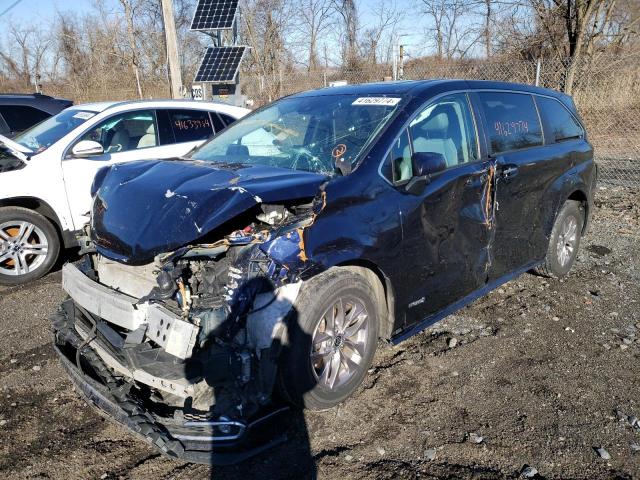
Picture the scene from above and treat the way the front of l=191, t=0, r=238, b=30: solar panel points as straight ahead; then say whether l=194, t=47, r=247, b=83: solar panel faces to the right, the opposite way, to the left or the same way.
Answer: the same way

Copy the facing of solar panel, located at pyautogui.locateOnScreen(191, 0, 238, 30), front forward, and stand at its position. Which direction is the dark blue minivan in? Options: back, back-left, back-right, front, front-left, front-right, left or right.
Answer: front-left

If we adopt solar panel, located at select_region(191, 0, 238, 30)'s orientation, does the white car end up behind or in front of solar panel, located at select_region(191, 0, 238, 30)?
in front

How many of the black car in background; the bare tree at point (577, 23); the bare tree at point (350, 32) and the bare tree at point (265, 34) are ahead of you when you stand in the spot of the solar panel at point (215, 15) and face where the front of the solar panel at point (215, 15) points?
1

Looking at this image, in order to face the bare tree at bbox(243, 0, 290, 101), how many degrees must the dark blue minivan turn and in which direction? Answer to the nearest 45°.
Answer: approximately 135° to its right

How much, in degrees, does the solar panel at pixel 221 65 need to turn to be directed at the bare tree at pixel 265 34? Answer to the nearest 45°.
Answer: approximately 135° to its right

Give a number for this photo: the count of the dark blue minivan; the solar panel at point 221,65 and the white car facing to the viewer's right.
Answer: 0

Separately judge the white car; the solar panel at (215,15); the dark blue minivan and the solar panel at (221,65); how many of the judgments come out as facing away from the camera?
0

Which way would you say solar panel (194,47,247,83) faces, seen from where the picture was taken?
facing the viewer and to the left of the viewer

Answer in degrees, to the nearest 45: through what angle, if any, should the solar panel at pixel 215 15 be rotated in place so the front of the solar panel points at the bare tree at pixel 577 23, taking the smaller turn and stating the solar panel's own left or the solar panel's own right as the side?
approximately 135° to the solar panel's own left

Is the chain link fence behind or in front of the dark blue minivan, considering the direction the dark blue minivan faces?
behind

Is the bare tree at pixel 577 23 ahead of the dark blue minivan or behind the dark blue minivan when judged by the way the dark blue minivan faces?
behind
